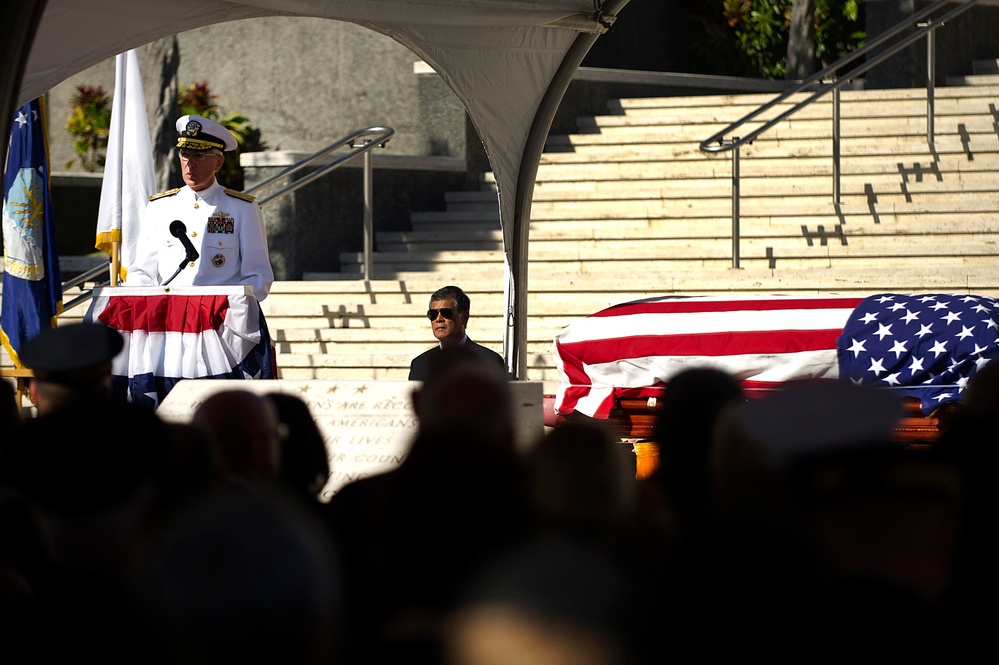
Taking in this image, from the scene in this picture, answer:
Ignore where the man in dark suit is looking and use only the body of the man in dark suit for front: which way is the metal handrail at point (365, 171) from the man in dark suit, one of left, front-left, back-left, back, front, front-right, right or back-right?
back-right

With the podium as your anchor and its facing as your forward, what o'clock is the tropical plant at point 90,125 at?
The tropical plant is roughly at 6 o'clock from the podium.

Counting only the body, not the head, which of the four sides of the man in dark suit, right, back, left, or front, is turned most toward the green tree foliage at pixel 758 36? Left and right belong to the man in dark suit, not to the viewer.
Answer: back

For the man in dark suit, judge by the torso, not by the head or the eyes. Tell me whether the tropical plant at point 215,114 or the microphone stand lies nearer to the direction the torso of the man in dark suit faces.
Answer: the microphone stand

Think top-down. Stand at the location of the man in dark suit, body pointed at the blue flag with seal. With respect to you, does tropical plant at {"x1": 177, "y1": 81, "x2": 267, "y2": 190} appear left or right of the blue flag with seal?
right

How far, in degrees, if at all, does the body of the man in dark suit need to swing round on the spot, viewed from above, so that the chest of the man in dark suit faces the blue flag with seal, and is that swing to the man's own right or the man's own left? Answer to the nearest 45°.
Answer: approximately 90° to the man's own right

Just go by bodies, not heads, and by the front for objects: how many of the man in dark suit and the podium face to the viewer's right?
0

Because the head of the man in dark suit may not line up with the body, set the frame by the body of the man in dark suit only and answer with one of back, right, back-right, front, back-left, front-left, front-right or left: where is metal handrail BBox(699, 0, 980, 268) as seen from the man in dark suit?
back

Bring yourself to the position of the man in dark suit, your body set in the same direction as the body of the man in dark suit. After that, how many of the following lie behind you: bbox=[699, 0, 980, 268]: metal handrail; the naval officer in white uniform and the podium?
1

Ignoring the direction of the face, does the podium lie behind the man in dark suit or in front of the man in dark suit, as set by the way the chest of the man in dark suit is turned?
in front

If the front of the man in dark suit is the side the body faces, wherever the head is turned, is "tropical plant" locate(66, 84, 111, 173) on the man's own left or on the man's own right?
on the man's own right

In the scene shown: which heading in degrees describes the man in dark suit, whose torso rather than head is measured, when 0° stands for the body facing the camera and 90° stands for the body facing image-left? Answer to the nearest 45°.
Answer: approximately 45°
